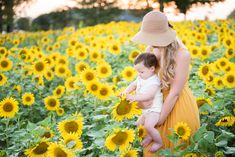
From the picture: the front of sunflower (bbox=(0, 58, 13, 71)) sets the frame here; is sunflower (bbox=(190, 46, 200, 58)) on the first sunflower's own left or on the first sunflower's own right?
on the first sunflower's own left

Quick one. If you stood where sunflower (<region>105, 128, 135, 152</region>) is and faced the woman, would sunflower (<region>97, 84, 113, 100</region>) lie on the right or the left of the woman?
left

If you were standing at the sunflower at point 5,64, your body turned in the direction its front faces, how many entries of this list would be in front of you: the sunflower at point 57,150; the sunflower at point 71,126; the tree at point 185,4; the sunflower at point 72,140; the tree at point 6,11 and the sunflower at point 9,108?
4

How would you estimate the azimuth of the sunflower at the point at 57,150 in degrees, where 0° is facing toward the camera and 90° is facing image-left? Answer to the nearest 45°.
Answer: approximately 0°

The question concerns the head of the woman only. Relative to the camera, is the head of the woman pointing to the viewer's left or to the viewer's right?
to the viewer's left

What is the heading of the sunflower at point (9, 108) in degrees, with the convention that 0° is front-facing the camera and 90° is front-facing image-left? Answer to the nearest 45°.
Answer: approximately 0°

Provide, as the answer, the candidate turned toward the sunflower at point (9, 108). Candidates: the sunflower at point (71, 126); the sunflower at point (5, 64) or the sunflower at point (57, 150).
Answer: the sunflower at point (5, 64)

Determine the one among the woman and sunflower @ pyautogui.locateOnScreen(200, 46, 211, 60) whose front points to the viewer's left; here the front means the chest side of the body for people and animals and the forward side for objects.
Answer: the woman

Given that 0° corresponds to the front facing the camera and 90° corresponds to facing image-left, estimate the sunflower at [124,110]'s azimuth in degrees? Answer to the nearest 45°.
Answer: approximately 45°

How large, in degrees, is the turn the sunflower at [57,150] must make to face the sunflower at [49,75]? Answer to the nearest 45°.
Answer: approximately 180°
